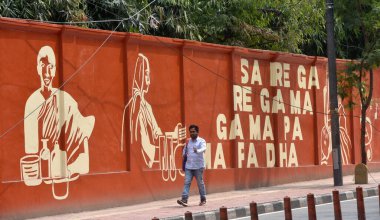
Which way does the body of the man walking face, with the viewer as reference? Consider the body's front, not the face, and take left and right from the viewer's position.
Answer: facing the viewer and to the left of the viewer
